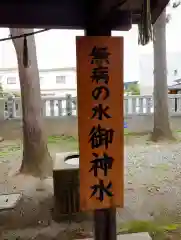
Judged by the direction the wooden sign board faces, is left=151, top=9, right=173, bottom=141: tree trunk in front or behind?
behind

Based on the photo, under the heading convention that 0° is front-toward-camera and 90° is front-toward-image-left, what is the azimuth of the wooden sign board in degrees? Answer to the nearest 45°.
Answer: approximately 0°

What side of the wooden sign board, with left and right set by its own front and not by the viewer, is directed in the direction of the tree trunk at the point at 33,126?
back

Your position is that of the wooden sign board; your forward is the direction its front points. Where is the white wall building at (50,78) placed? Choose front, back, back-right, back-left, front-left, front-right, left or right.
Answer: back

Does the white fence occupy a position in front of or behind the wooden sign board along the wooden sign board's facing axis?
behind
